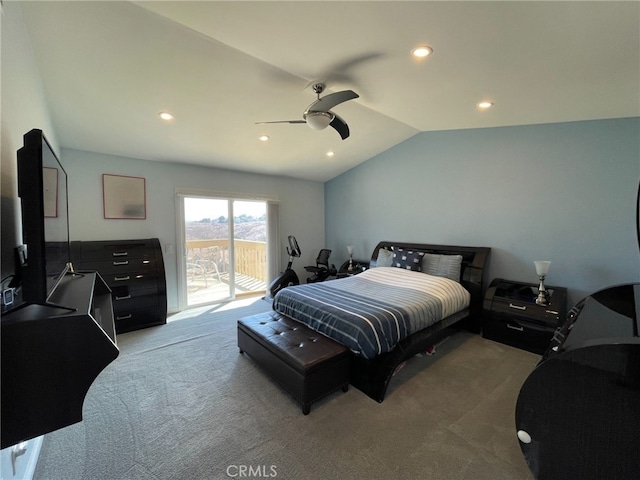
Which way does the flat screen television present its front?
to the viewer's right

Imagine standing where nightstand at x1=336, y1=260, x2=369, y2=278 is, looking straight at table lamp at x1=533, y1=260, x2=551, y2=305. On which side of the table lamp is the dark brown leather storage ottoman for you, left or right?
right

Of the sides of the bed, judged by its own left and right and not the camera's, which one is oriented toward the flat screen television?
front

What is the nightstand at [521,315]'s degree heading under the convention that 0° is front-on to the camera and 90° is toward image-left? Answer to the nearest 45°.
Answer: approximately 45°

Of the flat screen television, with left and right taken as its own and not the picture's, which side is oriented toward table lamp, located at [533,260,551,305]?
front

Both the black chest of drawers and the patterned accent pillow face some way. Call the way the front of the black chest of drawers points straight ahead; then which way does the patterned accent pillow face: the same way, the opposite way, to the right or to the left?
to the right

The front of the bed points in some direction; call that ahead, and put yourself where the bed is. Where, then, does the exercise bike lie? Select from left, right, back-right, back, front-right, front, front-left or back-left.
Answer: right

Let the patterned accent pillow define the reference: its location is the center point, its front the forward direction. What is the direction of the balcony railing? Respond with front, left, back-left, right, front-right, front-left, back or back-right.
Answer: front-right

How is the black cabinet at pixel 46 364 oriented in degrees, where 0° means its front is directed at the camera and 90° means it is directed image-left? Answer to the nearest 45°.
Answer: approximately 270°

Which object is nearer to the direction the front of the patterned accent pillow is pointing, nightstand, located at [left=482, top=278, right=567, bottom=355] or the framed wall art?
the framed wall art

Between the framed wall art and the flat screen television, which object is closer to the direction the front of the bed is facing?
the flat screen television
